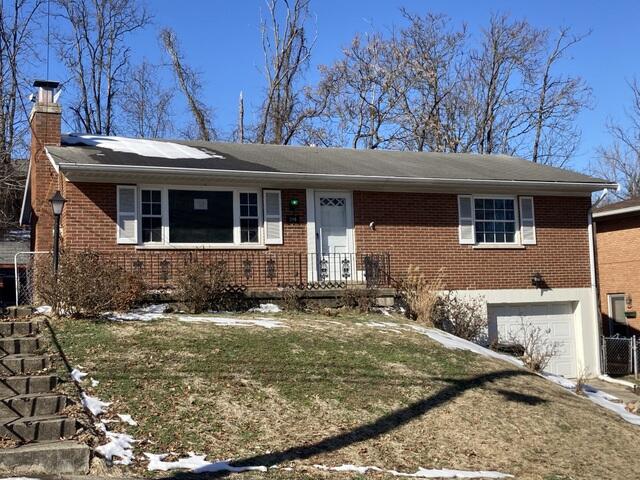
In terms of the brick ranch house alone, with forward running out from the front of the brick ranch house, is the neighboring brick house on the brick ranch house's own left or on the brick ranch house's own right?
on the brick ranch house's own left

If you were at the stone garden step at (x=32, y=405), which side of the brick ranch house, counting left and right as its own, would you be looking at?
front

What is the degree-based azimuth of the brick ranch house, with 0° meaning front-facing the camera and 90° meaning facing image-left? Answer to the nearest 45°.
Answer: approximately 0°

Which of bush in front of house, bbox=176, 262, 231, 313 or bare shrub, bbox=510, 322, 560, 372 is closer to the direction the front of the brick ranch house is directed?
the bush in front of house

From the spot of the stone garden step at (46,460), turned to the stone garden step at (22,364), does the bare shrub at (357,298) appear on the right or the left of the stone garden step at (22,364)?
right

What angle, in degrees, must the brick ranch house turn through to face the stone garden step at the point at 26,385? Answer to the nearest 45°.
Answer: approximately 45° to its right

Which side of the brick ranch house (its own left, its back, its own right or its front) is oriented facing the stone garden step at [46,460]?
front

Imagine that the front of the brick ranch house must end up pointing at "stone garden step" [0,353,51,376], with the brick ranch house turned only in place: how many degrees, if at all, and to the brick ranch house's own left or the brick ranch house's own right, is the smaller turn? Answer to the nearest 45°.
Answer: approximately 45° to the brick ranch house's own right

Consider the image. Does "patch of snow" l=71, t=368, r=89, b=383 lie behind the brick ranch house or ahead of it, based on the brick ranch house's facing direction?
ahead

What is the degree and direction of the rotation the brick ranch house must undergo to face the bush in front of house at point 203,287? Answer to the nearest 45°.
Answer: approximately 45° to its right

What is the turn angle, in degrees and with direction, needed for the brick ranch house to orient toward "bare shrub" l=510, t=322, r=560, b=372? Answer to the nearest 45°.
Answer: approximately 90° to its left

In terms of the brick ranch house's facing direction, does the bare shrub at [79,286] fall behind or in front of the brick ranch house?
in front
